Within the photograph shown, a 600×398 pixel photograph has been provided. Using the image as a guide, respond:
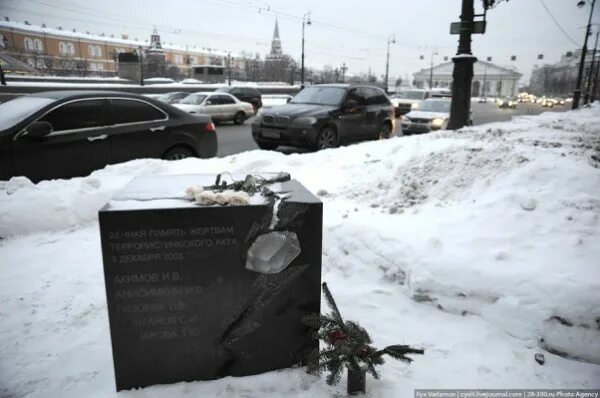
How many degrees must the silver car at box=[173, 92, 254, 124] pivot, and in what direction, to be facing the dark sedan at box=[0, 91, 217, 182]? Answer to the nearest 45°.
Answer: approximately 45° to its left

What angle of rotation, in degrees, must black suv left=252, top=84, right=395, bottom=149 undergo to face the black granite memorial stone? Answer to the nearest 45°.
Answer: approximately 45° to its left

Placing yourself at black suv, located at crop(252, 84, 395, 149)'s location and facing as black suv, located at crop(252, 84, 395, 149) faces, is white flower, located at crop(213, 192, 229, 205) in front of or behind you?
in front

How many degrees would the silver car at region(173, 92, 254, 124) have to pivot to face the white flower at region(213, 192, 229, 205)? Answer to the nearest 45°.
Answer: approximately 45° to its left

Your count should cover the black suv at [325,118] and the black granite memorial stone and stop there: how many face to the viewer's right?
0

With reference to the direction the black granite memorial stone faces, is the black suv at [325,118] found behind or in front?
behind

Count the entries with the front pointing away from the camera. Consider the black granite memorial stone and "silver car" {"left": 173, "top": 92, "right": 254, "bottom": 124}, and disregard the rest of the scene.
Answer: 0

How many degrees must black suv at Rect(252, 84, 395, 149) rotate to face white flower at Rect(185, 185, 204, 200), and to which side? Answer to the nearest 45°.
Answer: approximately 45° to its left

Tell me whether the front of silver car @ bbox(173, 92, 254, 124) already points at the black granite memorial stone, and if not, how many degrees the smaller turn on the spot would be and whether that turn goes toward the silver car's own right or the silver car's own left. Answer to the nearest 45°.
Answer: approximately 45° to the silver car's own left

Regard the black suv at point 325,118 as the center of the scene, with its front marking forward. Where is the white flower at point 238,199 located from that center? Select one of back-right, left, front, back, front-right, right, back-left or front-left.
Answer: front-left

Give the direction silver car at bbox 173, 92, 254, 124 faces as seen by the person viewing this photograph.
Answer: facing the viewer and to the left of the viewer

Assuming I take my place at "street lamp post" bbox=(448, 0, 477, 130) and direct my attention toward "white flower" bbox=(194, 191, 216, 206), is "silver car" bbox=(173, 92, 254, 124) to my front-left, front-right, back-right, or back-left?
back-right
